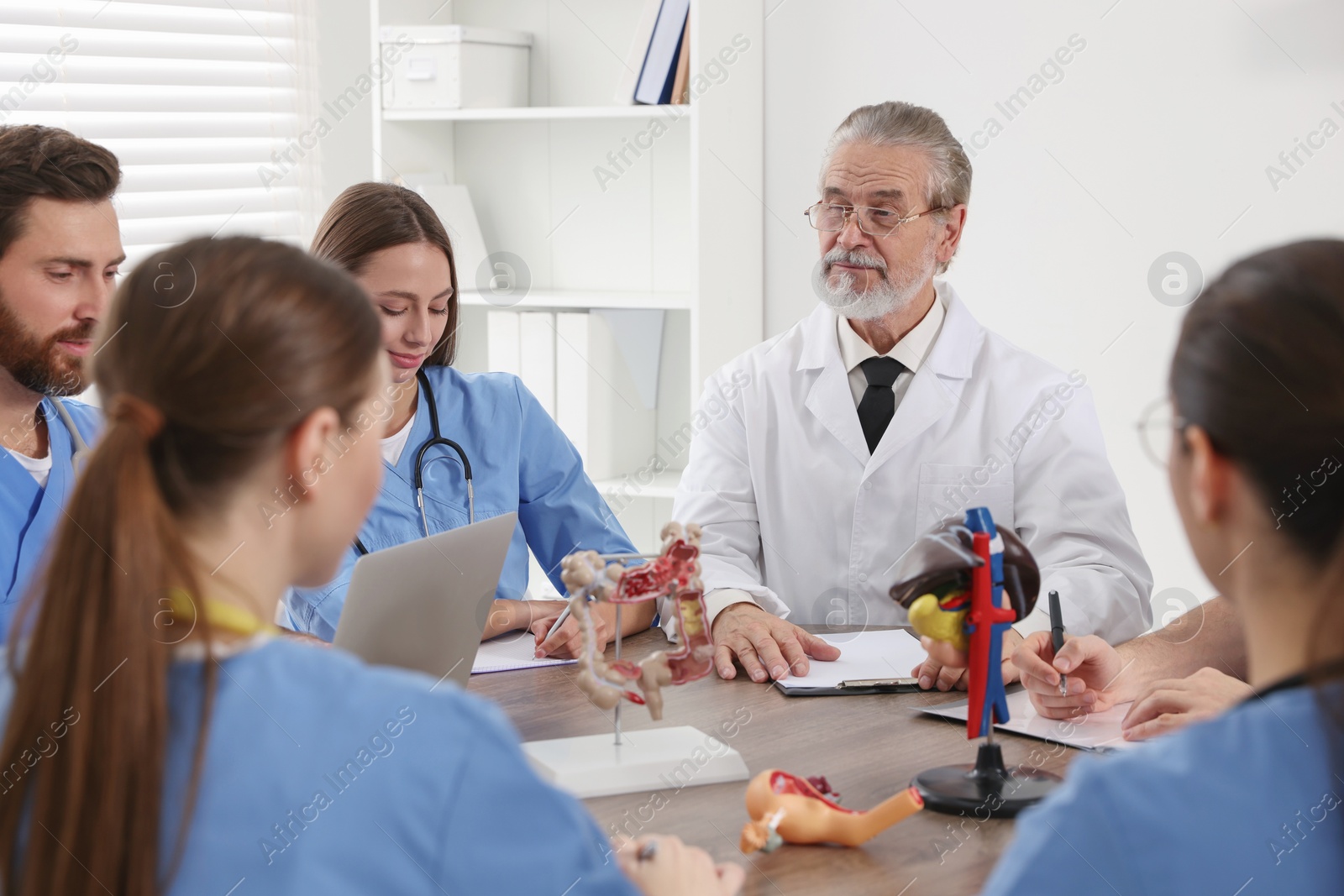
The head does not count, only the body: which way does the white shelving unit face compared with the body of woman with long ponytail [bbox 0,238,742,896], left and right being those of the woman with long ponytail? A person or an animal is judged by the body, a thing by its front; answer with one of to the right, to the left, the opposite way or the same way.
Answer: the opposite way

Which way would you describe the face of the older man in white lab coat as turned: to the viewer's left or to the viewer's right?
to the viewer's left

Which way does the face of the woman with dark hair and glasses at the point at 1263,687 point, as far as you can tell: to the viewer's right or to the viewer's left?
to the viewer's left

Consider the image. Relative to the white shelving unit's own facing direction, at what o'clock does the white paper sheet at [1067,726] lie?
The white paper sheet is roughly at 10 o'clock from the white shelving unit.

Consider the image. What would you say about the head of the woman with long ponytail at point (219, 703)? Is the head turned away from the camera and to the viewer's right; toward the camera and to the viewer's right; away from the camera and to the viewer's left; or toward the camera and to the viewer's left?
away from the camera and to the viewer's right

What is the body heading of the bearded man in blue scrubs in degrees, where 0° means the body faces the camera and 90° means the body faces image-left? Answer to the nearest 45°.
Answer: approximately 315°

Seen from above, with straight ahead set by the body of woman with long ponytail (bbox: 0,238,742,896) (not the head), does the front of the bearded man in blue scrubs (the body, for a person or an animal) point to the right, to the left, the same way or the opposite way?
to the right

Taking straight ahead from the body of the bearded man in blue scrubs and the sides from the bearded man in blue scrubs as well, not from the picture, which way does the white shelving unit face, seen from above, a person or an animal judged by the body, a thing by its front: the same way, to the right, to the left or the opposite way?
to the right

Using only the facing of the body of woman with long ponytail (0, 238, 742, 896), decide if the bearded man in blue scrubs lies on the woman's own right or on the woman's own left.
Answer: on the woman's own left
